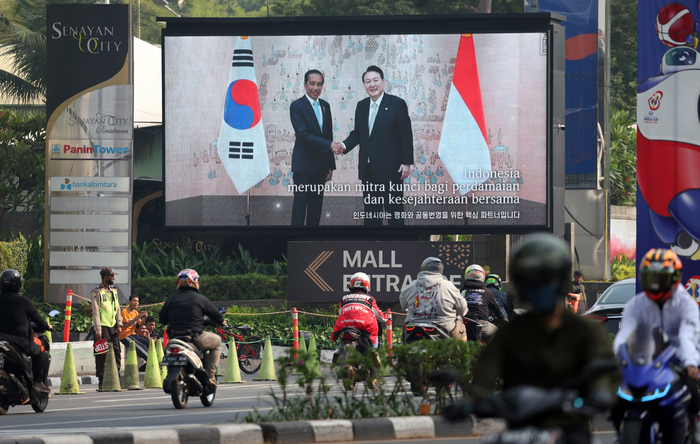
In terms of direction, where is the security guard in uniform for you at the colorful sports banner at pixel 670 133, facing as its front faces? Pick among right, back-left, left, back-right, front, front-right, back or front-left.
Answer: right

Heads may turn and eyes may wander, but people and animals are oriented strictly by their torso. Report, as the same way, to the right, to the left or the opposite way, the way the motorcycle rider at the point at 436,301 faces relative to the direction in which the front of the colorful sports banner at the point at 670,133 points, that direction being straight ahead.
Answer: the opposite way

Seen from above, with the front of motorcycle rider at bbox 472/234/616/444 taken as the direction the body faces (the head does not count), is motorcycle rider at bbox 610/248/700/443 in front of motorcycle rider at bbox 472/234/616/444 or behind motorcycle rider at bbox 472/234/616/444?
behind

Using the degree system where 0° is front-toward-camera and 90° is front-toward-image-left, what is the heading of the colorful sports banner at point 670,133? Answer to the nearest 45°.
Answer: approximately 0°

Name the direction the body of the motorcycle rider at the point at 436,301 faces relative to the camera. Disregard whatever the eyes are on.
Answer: away from the camera

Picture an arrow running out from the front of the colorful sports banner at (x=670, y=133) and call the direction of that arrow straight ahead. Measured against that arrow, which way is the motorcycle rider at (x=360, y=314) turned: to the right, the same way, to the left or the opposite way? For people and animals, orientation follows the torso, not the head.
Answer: the opposite way

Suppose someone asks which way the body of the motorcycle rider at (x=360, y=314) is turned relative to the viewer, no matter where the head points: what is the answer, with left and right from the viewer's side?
facing away from the viewer

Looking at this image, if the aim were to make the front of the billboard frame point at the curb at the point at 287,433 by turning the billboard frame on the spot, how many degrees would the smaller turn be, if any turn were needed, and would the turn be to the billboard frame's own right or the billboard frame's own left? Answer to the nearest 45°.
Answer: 0° — it already faces it

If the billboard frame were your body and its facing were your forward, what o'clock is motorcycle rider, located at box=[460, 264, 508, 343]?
The motorcycle rider is roughly at 12 o'clock from the billboard frame.
